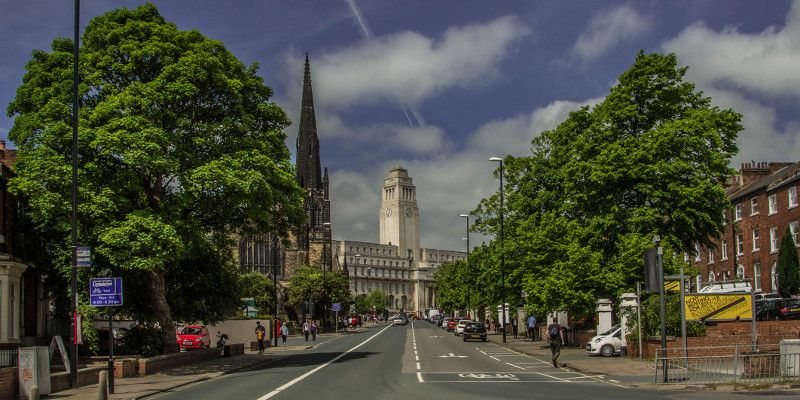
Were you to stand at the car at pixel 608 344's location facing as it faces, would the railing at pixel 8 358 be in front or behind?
in front

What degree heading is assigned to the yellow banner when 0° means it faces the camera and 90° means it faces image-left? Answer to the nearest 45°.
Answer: approximately 0°

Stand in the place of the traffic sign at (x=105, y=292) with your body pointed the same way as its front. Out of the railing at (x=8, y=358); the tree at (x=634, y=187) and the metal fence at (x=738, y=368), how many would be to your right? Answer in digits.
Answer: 1

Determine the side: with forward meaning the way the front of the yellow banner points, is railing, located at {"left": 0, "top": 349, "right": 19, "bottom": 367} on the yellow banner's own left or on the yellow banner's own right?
on the yellow banner's own right

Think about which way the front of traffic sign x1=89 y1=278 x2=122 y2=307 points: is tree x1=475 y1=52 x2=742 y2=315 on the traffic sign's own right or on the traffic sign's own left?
on the traffic sign's own left

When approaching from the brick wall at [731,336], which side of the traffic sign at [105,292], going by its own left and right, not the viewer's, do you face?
left

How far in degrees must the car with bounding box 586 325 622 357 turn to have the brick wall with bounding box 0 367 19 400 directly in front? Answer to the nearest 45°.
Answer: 0° — it already faces it

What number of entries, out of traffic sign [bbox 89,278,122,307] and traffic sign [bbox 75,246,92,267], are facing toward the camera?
2

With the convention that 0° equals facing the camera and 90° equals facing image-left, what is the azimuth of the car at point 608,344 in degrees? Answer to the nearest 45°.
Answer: approximately 45°

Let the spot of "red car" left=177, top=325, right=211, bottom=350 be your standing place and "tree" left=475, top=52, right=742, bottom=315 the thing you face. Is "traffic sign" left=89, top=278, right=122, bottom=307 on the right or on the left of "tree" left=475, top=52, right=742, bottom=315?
right
